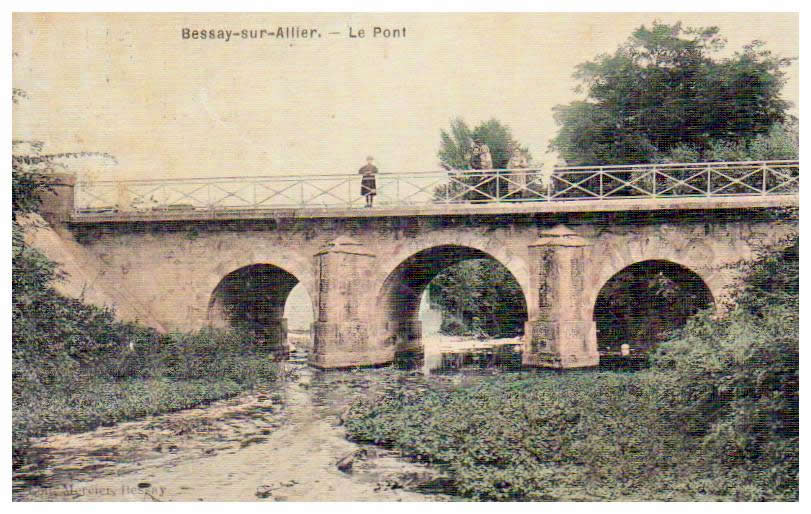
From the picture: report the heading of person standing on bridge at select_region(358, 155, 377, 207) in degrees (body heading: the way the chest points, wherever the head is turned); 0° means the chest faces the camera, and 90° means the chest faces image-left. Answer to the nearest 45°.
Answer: approximately 0°

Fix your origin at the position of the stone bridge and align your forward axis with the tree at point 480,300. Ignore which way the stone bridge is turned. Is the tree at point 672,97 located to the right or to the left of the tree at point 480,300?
right

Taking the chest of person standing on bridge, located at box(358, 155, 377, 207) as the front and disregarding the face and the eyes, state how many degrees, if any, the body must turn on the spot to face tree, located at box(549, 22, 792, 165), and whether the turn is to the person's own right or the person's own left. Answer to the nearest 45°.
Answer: approximately 90° to the person's own left
